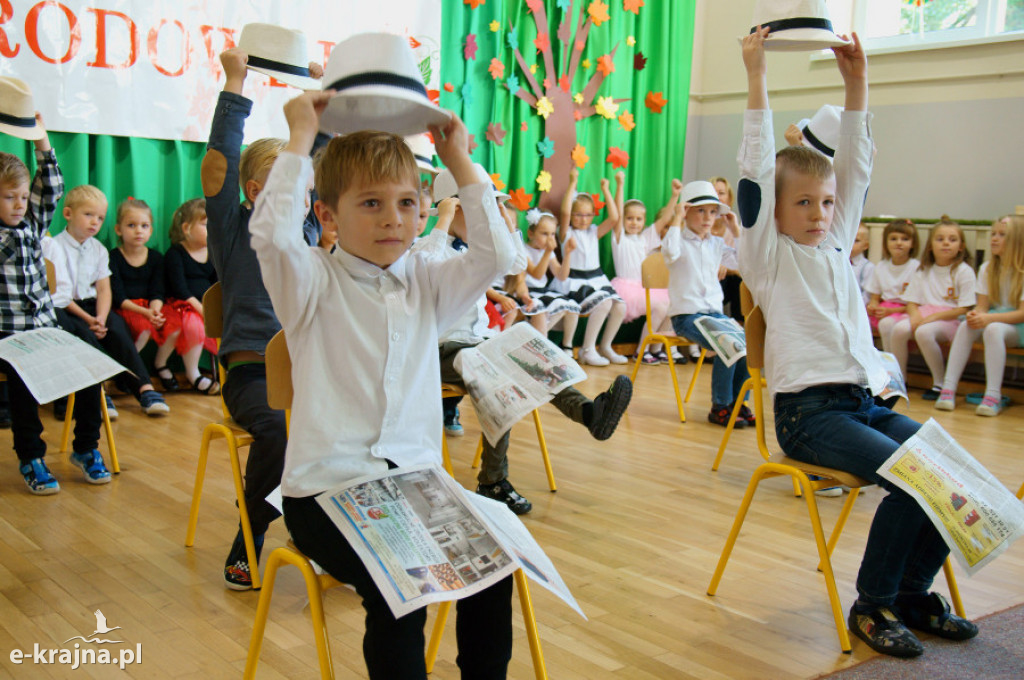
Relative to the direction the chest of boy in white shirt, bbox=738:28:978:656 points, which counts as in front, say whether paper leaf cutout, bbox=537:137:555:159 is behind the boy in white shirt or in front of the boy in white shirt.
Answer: behind

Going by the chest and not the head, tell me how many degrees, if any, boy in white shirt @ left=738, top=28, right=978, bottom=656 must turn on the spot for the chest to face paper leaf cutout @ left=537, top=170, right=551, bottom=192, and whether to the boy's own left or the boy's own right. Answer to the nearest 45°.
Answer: approximately 180°

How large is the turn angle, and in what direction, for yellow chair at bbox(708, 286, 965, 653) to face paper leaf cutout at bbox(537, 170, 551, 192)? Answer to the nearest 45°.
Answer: approximately 180°

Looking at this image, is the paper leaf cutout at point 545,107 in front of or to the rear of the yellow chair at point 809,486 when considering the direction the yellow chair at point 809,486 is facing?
to the rear

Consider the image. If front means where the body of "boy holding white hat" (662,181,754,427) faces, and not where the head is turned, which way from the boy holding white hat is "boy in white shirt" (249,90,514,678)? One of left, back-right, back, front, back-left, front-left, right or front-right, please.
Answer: front-right

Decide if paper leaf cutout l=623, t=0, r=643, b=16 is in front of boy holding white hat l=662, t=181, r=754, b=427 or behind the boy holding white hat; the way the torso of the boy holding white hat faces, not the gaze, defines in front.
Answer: behind

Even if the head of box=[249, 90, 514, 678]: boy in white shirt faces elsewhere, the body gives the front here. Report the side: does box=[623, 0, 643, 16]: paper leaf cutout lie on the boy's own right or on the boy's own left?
on the boy's own left

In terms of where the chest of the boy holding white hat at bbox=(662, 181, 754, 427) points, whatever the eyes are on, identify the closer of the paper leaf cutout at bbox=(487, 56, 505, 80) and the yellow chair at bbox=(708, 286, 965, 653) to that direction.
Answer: the yellow chair

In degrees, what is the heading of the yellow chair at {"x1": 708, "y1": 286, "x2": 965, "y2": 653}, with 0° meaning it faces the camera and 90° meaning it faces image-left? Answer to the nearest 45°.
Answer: approximately 315°

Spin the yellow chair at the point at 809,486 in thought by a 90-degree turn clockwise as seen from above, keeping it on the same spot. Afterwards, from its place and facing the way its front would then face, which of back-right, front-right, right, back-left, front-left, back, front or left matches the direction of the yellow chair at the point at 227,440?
front-right

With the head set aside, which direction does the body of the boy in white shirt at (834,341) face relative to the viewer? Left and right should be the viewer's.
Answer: facing the viewer and to the right of the viewer
